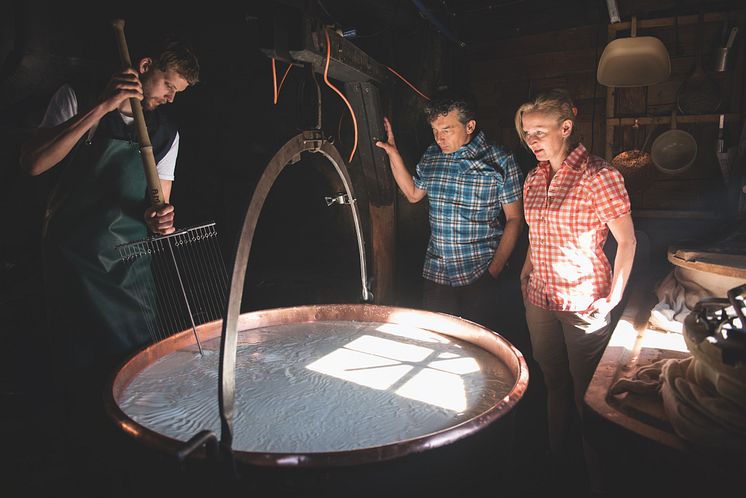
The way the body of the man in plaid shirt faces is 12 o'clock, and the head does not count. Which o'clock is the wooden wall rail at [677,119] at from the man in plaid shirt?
The wooden wall rail is roughly at 7 o'clock from the man in plaid shirt.

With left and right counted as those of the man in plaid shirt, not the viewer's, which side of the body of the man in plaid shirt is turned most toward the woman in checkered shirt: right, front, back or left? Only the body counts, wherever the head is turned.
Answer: left

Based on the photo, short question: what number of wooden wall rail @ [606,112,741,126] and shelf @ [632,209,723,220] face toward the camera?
2

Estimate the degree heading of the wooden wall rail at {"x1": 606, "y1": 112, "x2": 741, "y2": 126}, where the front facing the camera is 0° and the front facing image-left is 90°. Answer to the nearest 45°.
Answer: approximately 0°

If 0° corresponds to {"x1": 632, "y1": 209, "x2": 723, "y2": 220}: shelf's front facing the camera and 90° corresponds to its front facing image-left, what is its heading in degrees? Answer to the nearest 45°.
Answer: approximately 0°

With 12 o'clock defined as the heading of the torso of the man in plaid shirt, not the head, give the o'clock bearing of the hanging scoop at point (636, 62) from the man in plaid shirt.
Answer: The hanging scoop is roughly at 7 o'clock from the man in plaid shirt.

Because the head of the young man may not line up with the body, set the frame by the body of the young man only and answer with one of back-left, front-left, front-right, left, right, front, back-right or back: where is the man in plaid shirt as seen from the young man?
front-left

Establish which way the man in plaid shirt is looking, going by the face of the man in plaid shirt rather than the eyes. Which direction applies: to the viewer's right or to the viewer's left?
to the viewer's left

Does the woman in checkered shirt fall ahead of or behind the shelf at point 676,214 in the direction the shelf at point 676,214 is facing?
ahead

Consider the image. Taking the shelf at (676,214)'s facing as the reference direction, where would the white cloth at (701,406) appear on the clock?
The white cloth is roughly at 12 o'clock from the shelf.

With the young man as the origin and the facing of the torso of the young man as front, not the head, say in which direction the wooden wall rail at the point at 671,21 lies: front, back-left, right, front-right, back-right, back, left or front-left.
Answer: front-left
